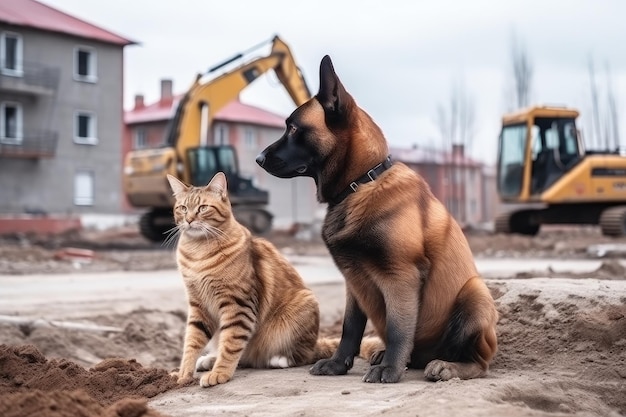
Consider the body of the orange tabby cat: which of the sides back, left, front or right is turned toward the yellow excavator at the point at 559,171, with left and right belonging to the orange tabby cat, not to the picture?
back

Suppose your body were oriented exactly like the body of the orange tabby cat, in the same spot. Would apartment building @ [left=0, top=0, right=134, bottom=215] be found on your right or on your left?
on your right

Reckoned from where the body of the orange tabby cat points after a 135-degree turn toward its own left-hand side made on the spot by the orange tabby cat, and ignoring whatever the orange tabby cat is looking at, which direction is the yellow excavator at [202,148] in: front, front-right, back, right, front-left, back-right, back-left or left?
left

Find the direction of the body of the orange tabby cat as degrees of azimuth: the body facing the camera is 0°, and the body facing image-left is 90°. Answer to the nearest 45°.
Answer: approximately 45°
